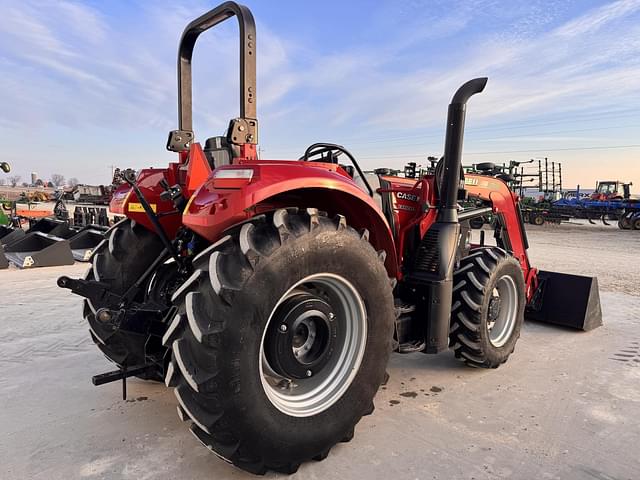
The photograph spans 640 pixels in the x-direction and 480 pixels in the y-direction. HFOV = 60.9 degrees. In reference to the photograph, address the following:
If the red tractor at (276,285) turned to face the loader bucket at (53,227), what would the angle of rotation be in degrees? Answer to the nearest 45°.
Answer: approximately 90° to its left

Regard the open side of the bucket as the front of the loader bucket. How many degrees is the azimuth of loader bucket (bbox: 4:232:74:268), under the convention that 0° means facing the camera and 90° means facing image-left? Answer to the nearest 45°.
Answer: approximately 45°

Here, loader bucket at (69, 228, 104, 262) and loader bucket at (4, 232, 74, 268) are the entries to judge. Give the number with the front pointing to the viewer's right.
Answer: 0

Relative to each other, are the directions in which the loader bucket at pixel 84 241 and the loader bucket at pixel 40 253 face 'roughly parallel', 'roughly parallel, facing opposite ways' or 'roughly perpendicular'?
roughly parallel

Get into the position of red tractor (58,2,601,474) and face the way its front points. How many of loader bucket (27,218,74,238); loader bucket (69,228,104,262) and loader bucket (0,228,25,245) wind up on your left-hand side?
3

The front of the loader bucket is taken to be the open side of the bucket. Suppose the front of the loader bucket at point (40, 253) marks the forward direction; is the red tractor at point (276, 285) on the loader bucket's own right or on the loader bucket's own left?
on the loader bucket's own left

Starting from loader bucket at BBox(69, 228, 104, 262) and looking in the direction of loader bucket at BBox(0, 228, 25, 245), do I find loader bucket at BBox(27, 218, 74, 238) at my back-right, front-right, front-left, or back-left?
front-right

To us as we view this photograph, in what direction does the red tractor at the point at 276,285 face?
facing away from the viewer and to the right of the viewer

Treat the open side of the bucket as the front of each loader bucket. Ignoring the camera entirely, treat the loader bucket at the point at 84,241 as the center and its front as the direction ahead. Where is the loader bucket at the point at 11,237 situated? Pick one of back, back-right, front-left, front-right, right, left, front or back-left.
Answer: right

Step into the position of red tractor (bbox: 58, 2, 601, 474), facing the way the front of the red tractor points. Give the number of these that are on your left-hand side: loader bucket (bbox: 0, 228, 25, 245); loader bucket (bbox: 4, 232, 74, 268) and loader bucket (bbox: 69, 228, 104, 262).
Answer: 3

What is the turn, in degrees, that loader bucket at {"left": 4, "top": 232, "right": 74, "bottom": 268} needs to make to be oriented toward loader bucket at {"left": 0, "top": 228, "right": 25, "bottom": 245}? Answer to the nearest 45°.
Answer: approximately 135° to its right

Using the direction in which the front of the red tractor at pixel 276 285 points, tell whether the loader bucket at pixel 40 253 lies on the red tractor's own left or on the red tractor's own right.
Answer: on the red tractor's own left

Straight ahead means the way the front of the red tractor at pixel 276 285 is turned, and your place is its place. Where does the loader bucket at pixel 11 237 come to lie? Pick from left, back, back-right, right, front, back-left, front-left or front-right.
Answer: left

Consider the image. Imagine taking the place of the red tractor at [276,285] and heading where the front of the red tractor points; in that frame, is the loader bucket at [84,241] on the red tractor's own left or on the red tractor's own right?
on the red tractor's own left
